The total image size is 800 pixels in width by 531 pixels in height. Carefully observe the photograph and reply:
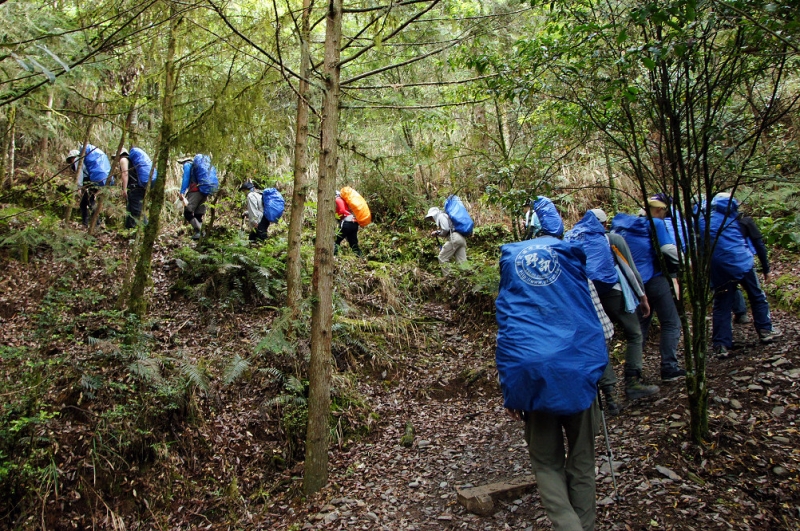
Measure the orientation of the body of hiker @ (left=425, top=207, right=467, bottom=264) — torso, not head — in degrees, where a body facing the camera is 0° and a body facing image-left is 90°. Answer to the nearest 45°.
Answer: approximately 90°

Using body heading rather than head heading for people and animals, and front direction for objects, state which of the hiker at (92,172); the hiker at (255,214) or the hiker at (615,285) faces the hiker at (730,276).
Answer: the hiker at (615,285)

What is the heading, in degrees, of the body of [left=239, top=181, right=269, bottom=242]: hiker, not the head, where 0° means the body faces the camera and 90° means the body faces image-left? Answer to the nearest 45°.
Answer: approximately 90°

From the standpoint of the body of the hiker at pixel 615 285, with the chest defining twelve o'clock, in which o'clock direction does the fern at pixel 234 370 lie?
The fern is roughly at 7 o'clock from the hiker.

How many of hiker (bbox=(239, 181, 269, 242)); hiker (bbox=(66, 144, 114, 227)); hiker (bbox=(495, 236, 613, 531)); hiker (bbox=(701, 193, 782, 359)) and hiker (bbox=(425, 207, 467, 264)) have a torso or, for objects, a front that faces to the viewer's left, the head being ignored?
3

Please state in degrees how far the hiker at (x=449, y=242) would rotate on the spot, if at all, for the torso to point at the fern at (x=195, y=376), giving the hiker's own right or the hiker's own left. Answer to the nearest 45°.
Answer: approximately 45° to the hiker's own left

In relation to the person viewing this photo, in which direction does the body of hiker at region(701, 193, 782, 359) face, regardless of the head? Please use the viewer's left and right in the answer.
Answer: facing away from the viewer and to the right of the viewer

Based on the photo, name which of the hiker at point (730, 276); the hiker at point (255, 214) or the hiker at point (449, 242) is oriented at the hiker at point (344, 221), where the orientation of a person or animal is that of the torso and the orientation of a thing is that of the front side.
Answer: the hiker at point (449, 242)

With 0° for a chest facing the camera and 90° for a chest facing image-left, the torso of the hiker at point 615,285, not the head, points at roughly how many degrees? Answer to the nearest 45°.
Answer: approximately 225°

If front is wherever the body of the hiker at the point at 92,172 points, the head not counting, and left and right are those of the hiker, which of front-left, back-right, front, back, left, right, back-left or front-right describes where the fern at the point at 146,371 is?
left

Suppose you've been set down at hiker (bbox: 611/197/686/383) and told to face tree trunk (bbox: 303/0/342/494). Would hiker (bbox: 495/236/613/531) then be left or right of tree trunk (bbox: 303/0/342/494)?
left

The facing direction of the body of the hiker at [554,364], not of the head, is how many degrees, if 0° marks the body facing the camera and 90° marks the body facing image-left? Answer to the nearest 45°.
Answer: approximately 180°

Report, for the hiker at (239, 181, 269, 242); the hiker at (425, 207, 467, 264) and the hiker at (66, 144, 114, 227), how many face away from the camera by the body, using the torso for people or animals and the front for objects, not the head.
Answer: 0

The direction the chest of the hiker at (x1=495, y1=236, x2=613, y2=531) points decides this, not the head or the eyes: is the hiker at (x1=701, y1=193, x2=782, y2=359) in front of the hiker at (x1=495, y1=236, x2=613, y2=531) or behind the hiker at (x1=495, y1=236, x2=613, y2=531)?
in front

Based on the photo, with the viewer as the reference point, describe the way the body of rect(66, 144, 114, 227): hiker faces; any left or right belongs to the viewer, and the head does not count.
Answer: facing to the left of the viewer

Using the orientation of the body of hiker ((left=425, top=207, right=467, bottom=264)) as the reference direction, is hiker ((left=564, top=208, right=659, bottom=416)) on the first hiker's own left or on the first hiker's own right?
on the first hiker's own left
